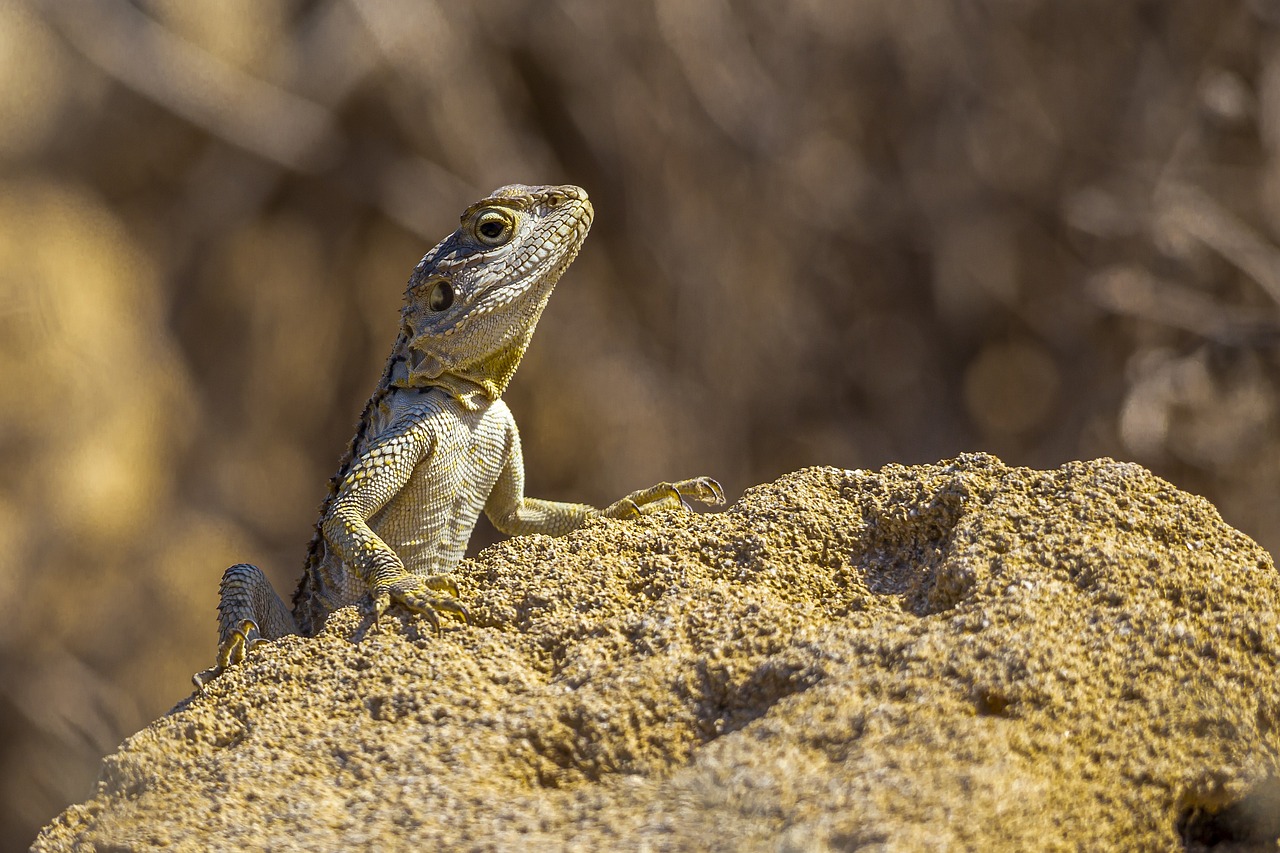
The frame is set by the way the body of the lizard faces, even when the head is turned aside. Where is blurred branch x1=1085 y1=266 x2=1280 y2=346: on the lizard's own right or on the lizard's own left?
on the lizard's own left

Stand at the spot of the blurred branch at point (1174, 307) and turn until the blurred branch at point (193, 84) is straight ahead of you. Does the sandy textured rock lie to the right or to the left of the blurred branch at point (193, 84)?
left

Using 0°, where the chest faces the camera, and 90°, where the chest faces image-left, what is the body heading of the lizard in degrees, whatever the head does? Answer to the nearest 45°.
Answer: approximately 315°
